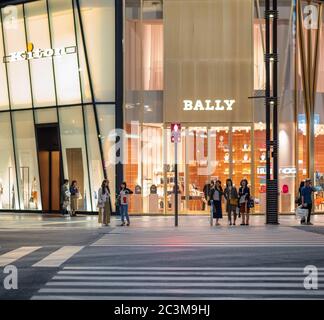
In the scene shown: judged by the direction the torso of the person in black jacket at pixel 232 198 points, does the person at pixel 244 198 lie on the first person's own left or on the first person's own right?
on the first person's own left

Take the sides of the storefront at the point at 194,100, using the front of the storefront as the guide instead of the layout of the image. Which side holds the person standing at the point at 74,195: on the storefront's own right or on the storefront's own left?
on the storefront's own right

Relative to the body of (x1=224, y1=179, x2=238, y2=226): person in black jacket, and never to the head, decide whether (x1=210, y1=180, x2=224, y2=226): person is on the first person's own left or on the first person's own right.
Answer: on the first person's own right

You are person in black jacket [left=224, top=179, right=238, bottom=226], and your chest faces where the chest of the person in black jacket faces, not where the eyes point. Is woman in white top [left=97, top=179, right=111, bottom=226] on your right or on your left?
on your right

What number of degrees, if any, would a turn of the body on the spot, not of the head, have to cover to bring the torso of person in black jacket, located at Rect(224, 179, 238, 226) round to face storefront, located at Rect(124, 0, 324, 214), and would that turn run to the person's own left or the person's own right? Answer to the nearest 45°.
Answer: approximately 180°
